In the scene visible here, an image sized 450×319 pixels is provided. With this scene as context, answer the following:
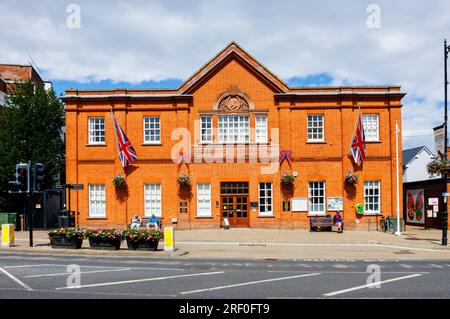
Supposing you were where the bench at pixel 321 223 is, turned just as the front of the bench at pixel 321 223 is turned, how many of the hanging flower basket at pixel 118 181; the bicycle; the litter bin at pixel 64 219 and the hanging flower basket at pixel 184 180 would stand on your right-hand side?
3

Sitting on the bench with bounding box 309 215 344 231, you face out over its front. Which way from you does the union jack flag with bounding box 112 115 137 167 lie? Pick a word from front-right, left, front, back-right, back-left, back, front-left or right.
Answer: right

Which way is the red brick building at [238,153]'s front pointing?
toward the camera

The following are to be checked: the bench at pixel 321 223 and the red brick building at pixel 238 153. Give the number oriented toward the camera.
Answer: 2

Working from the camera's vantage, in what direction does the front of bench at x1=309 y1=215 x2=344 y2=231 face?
facing the viewer

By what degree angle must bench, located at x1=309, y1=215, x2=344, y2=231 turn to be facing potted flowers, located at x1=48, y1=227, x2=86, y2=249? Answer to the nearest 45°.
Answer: approximately 45° to its right

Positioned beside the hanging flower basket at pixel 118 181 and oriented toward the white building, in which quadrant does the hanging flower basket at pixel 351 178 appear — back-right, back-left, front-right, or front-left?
front-right

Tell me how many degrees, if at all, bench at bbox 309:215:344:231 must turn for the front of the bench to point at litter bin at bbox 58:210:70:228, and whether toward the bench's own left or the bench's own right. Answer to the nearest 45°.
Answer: approximately 90° to the bench's own right

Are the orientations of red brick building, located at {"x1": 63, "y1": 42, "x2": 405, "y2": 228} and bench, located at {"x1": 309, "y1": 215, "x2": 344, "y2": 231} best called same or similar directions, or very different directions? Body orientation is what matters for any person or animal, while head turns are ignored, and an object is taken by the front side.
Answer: same or similar directions
